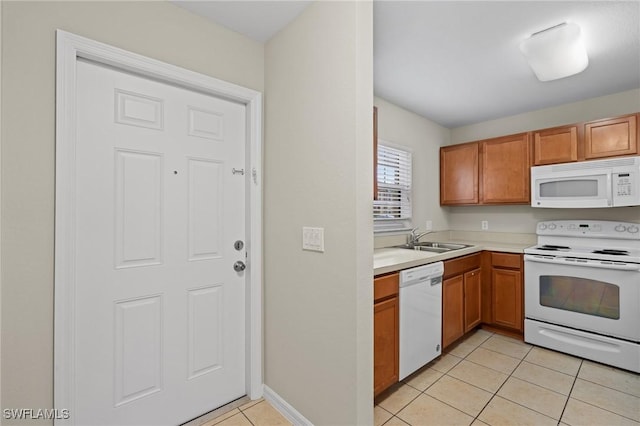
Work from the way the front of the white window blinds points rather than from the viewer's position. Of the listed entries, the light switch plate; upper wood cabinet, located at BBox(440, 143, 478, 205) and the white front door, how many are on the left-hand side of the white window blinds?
1

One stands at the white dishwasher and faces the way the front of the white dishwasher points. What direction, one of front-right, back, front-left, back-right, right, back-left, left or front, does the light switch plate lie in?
right

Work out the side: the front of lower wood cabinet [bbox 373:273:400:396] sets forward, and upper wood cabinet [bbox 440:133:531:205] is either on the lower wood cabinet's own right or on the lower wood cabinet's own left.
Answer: on the lower wood cabinet's own left

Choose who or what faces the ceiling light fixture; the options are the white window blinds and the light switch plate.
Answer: the white window blinds

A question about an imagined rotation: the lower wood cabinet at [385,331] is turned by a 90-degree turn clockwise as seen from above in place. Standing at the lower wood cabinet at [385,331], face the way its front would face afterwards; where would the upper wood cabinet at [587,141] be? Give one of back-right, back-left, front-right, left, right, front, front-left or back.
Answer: back

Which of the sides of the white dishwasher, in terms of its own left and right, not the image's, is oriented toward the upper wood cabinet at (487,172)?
left

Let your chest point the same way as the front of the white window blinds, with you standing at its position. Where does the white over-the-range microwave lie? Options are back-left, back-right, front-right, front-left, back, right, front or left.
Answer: front-left

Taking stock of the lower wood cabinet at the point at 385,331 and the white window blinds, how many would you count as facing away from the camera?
0

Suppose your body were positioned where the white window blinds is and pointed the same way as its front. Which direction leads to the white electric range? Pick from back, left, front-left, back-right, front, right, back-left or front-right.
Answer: front-left

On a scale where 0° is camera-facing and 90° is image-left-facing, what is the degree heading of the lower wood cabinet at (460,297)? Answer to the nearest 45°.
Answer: approximately 315°

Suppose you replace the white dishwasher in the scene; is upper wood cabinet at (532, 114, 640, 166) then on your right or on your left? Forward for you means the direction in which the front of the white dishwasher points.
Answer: on your left

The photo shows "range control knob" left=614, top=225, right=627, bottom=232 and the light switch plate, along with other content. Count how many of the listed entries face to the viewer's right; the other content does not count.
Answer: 0

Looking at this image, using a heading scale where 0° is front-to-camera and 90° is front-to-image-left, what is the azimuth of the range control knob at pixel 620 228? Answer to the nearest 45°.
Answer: approximately 0°

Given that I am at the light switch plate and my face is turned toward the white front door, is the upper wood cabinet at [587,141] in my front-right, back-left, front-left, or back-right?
back-right
